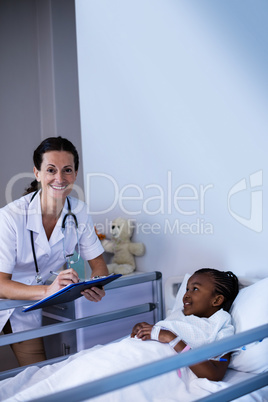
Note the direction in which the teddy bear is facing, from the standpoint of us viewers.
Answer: facing the viewer and to the left of the viewer

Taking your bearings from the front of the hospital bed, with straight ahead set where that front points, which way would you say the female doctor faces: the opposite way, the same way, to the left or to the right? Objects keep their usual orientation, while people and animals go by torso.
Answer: to the left

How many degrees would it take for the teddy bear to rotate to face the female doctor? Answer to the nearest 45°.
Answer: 0° — it already faces them

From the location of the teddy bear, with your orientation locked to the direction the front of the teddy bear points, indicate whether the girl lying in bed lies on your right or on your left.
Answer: on your left

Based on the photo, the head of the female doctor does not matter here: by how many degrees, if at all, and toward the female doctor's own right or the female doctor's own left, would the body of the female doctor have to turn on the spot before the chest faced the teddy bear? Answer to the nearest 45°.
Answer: approximately 90° to the female doctor's own left

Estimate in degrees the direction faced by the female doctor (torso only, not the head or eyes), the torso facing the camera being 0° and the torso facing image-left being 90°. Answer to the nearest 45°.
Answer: approximately 315°

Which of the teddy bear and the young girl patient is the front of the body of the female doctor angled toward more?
the young girl patient
